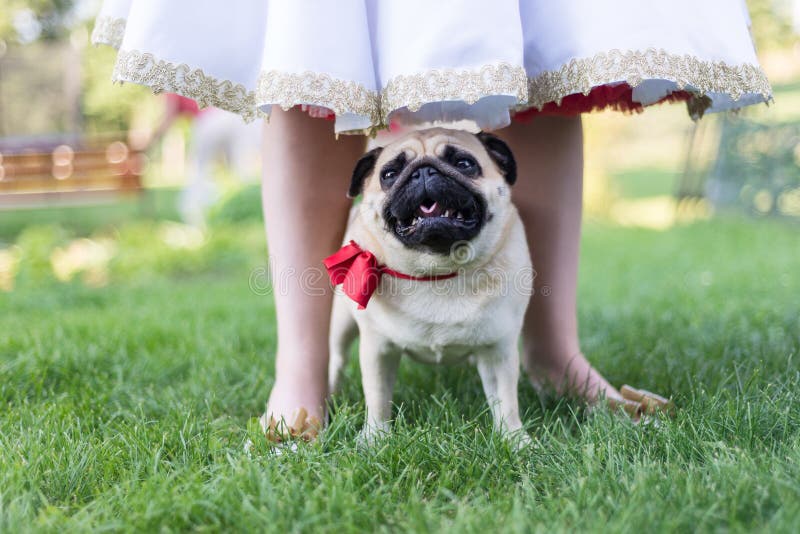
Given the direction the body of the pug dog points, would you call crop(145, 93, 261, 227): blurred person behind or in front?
behind

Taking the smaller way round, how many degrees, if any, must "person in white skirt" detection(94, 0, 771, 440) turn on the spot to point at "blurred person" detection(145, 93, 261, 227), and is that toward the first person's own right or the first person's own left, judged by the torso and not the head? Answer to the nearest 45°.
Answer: approximately 180°

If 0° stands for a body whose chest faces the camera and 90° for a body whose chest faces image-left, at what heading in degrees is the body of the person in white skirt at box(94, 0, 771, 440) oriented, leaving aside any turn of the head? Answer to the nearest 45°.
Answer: approximately 0°

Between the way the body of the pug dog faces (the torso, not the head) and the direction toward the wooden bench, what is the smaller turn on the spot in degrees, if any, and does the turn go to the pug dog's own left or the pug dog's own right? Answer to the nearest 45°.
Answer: approximately 135° to the pug dog's own right

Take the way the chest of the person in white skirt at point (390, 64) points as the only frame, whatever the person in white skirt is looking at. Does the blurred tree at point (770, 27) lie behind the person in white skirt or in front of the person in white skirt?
behind
